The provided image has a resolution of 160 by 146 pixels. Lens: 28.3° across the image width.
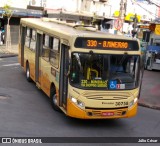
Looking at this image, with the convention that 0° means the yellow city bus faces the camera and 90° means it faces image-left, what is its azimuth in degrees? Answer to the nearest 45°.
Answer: approximately 315°
